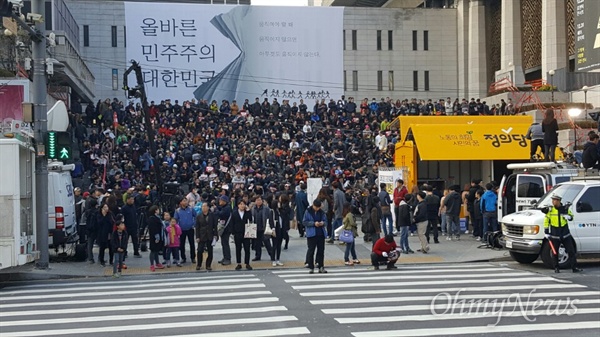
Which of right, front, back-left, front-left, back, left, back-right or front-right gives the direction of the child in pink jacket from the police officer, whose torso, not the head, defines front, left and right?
right

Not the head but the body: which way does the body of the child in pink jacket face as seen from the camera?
toward the camera

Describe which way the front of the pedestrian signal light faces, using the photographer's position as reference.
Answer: facing the viewer

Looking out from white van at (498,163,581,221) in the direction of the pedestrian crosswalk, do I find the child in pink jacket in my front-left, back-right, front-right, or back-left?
front-right

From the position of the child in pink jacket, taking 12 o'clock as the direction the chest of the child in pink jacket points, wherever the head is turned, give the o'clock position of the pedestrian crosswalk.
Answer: The pedestrian crosswalk is roughly at 12 o'clock from the child in pink jacket.

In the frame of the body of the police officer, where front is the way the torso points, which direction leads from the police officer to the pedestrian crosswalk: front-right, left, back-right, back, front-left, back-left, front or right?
front-right

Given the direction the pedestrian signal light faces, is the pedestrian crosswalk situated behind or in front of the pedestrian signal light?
in front

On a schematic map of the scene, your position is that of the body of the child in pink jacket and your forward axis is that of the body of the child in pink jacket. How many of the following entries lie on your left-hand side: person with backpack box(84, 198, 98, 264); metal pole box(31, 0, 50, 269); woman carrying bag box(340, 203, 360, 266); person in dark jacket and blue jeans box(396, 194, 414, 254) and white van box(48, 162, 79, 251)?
2

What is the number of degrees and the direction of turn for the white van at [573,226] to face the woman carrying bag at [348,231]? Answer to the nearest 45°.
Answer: approximately 45° to its right

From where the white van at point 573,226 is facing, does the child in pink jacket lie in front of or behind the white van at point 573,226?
in front

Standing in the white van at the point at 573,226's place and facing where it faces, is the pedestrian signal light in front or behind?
in front

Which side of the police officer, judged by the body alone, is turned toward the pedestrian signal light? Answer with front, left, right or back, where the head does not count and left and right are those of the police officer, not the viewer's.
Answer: right

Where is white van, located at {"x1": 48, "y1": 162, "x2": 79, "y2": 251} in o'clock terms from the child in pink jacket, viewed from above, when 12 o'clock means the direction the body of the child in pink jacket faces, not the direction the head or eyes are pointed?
The white van is roughly at 4 o'clock from the child in pink jacket.

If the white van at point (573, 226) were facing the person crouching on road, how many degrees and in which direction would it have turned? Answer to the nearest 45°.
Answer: approximately 45° to its right
